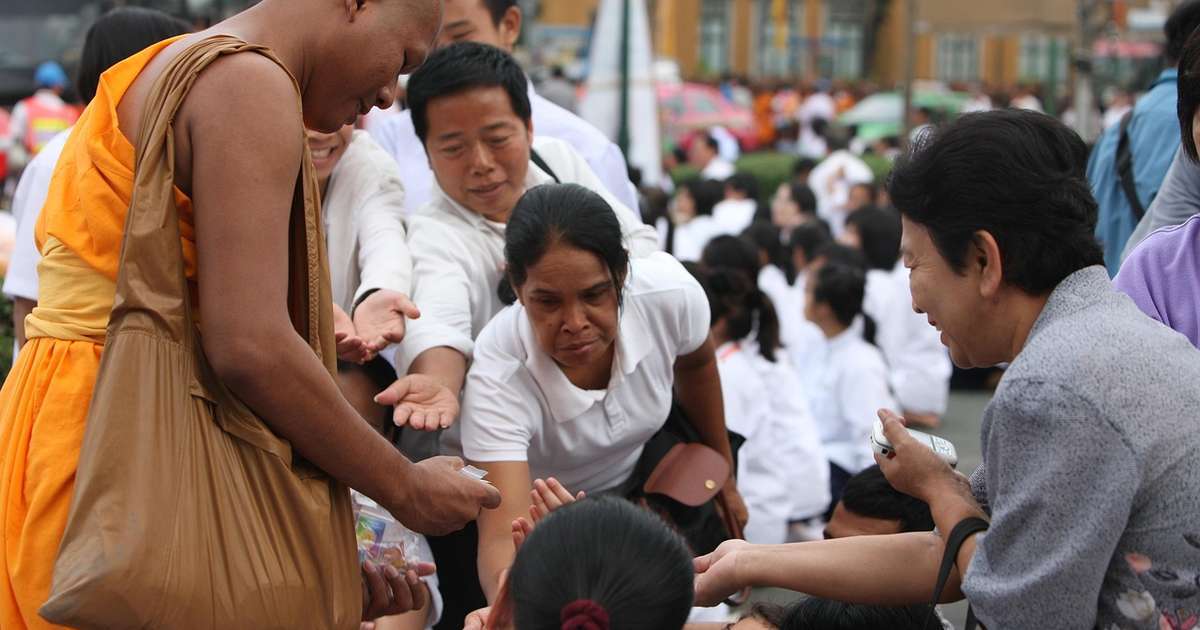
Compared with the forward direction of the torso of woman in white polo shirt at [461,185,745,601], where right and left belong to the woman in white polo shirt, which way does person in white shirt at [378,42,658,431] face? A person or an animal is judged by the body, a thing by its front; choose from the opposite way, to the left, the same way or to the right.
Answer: the same way

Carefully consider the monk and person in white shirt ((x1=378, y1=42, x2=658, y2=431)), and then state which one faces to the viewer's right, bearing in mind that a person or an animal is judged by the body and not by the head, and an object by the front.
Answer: the monk

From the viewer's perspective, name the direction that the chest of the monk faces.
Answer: to the viewer's right

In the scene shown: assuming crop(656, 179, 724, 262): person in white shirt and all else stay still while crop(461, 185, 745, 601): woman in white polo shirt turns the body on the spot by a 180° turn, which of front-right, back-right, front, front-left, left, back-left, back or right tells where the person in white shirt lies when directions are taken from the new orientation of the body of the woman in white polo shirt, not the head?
front

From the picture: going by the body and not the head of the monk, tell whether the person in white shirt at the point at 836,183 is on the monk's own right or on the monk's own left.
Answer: on the monk's own left

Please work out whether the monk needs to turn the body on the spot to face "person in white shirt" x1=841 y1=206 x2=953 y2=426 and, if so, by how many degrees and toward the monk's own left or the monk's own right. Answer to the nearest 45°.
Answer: approximately 45° to the monk's own left

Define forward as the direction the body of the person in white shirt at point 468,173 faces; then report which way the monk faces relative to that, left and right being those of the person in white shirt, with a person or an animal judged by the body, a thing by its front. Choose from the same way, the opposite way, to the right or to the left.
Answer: to the left

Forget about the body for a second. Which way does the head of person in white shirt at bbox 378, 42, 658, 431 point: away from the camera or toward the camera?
toward the camera

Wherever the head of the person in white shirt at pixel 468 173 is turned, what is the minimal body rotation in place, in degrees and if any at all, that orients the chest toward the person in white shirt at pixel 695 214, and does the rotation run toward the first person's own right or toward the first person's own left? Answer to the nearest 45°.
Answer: approximately 180°

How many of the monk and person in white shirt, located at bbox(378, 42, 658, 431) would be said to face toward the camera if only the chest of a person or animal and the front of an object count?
1

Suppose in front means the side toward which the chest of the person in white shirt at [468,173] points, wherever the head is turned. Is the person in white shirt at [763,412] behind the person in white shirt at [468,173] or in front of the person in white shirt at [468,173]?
behind

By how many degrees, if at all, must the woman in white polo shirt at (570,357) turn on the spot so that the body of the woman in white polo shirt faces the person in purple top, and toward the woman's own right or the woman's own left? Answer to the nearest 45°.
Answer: approximately 90° to the woman's own left

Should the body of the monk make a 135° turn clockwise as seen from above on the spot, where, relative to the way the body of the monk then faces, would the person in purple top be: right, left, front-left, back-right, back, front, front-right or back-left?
back-left

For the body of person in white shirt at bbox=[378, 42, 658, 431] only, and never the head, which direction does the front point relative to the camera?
toward the camera
